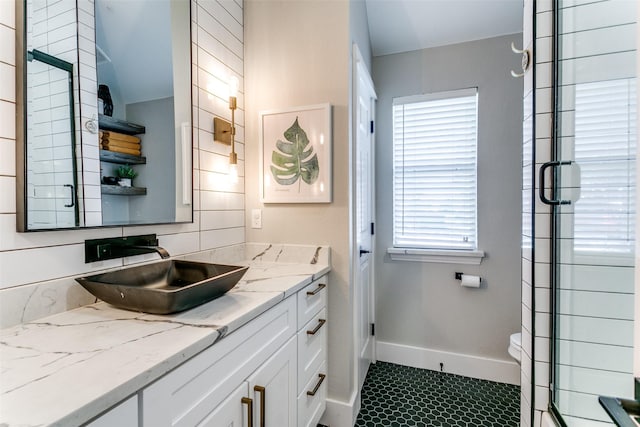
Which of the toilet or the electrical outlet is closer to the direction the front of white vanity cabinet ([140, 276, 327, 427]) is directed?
the toilet

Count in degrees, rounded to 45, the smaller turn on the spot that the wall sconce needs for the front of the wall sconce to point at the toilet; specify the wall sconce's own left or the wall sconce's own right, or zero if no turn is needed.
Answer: approximately 45° to the wall sconce's own left

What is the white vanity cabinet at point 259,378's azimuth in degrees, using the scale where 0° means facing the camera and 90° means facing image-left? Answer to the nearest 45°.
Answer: approximately 315°

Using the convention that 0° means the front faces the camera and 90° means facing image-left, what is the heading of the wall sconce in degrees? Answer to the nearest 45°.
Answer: approximately 315°

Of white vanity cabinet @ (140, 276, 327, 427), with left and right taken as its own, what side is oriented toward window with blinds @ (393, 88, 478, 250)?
left
